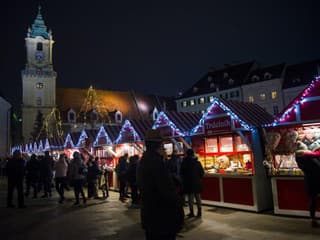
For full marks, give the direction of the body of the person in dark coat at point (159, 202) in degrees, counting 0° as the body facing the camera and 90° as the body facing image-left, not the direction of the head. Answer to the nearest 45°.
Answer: approximately 225°

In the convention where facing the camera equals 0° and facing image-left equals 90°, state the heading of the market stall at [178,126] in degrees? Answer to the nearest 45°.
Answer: approximately 45°

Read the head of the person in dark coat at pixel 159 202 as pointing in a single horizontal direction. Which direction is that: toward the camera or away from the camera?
away from the camera

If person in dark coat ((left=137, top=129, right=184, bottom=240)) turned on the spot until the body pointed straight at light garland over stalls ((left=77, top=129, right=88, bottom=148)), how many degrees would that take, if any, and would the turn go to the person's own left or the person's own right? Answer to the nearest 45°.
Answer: approximately 45° to the person's own left

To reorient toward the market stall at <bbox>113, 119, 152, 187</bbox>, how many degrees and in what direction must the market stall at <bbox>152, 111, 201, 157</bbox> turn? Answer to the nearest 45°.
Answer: approximately 90° to its right

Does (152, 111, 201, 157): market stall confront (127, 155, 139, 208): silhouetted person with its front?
yes

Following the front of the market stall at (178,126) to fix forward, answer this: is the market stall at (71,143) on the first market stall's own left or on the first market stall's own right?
on the first market stall's own right

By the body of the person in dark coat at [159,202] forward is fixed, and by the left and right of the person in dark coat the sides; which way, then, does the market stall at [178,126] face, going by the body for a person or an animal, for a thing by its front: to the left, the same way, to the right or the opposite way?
the opposite way

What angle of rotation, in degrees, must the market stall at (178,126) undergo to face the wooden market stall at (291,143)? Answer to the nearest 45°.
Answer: approximately 90° to its left

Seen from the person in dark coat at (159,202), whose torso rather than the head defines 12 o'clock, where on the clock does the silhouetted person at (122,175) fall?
The silhouetted person is roughly at 10 o'clock from the person in dark coat.
